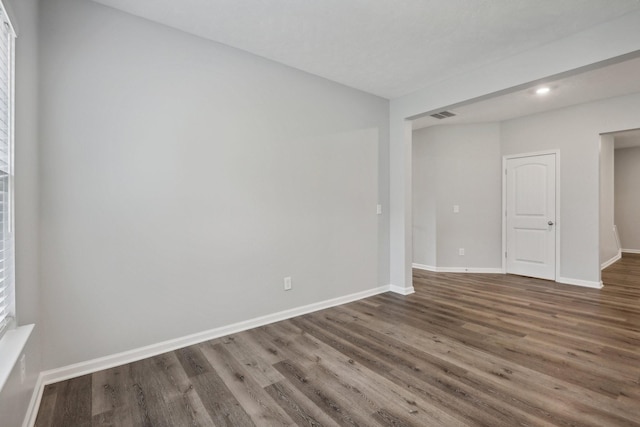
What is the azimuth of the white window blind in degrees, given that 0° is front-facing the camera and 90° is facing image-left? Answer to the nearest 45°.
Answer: approximately 270°

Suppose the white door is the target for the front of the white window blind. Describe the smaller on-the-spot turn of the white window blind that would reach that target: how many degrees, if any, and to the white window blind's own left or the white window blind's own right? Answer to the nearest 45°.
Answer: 0° — it already faces it
